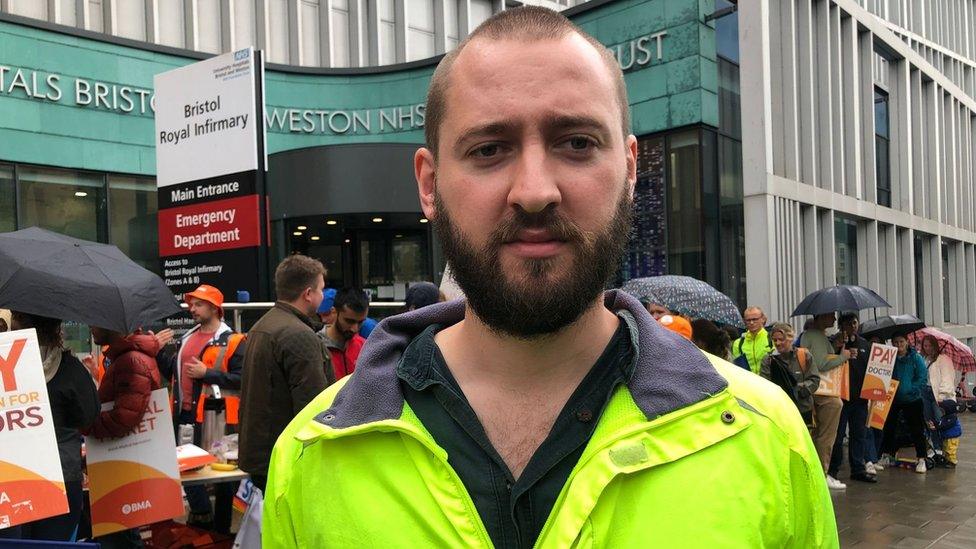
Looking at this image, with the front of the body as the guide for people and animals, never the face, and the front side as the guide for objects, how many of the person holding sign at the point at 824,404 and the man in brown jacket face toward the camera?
0

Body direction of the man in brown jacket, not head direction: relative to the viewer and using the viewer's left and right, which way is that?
facing away from the viewer and to the right of the viewer

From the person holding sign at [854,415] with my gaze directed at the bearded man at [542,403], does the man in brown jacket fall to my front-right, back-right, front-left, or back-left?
front-right

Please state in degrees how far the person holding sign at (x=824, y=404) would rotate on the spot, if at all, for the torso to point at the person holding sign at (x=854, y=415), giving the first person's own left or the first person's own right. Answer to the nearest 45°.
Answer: approximately 90° to the first person's own left

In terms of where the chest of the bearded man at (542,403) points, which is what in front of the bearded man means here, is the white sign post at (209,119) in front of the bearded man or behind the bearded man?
behind

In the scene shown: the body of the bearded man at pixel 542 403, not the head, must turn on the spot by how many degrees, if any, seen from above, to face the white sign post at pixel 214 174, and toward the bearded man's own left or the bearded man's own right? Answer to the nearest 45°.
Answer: approximately 135° to the bearded man's own right

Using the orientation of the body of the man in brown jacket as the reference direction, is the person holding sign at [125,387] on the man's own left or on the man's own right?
on the man's own left

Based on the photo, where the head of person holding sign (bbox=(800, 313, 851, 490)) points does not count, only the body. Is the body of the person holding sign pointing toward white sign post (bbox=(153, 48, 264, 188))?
no

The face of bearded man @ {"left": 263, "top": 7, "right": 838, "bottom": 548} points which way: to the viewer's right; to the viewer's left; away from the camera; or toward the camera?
toward the camera

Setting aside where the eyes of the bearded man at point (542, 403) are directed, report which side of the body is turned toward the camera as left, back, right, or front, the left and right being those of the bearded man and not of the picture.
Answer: front
